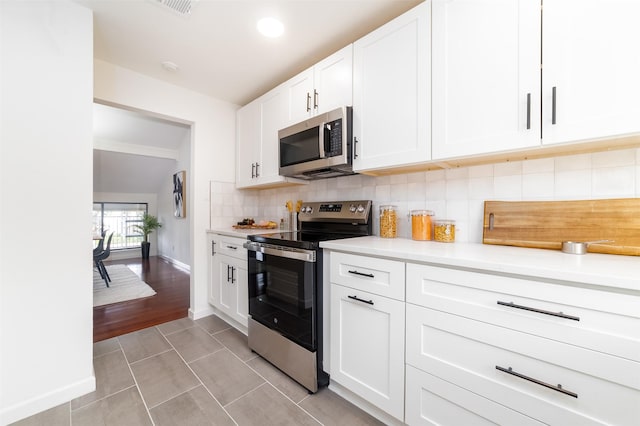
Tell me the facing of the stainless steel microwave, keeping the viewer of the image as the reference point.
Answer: facing the viewer and to the left of the viewer

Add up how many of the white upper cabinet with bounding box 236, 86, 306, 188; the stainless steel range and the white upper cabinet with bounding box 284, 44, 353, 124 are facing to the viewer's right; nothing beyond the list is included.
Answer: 0

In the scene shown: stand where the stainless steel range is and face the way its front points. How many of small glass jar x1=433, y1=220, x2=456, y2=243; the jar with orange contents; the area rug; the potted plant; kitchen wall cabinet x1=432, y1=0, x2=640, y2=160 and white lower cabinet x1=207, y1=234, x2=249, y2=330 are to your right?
3

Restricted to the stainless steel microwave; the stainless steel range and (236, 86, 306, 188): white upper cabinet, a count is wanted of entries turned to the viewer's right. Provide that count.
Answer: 0

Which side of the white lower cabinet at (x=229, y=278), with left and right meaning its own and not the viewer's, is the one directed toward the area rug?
right

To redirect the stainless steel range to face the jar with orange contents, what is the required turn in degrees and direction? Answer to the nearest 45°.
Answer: approximately 135° to its left

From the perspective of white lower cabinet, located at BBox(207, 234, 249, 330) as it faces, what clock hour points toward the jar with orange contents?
The jar with orange contents is roughly at 9 o'clock from the white lower cabinet.

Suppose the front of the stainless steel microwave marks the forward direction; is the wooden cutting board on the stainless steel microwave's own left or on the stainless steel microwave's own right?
on the stainless steel microwave's own left

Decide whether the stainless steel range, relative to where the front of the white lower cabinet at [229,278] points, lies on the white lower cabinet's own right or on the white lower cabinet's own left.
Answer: on the white lower cabinet's own left
